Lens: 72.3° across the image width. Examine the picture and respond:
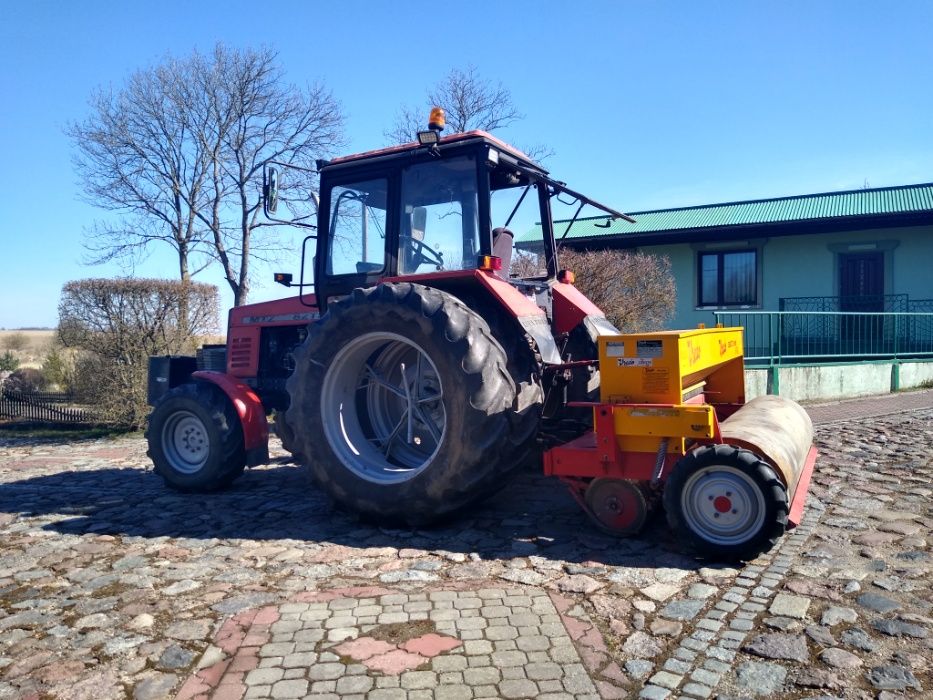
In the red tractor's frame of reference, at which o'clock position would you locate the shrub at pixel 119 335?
The shrub is roughly at 12 o'clock from the red tractor.

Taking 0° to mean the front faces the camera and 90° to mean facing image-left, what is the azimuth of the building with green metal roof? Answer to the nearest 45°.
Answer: approximately 0°

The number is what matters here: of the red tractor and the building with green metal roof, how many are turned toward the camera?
1

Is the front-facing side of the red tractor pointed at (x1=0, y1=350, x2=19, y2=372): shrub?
yes

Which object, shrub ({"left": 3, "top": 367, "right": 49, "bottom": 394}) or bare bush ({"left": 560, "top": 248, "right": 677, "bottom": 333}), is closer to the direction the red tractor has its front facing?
the shrub

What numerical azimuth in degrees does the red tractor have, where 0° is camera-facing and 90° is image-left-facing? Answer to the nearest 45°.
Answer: approximately 135°

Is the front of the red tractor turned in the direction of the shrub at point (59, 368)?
yes

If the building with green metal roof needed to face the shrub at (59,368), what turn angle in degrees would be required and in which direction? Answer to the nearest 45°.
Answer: approximately 45° to its right

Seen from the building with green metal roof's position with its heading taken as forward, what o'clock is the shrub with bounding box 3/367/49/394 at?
The shrub is roughly at 2 o'clock from the building with green metal roof.

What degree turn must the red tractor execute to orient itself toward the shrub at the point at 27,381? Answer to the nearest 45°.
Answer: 0° — it already faces it
